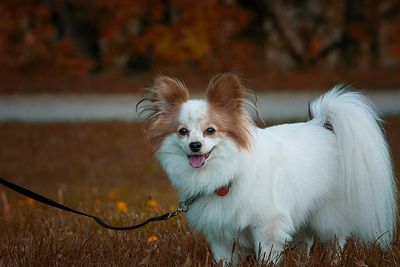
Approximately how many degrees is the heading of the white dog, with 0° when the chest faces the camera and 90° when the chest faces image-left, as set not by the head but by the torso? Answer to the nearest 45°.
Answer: approximately 45°

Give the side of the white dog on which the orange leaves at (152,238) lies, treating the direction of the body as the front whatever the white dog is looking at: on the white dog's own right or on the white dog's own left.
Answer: on the white dog's own right
